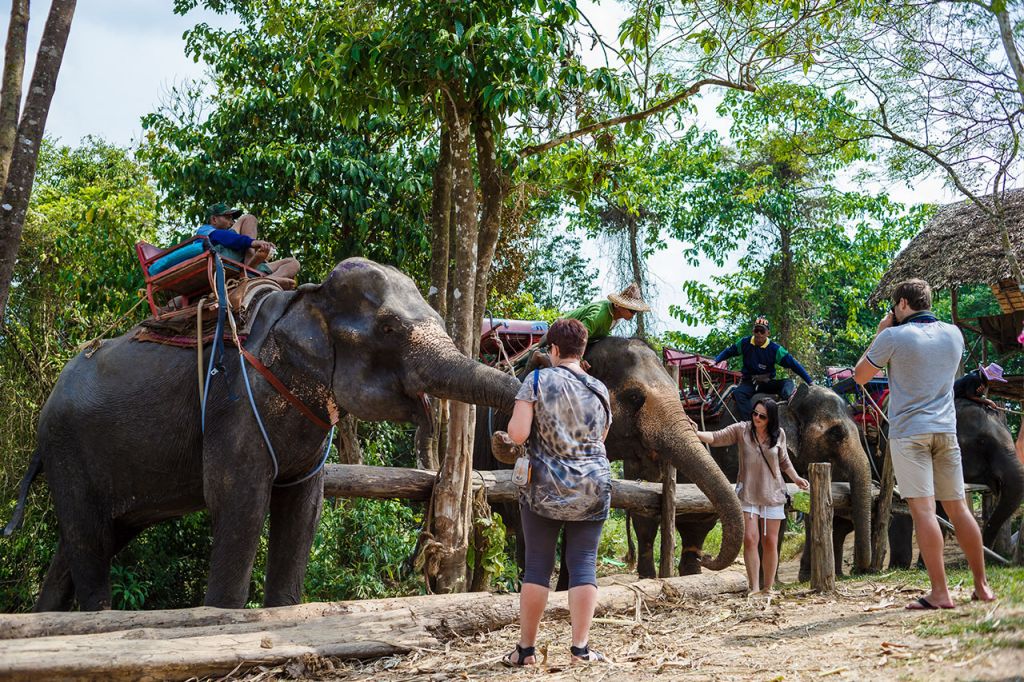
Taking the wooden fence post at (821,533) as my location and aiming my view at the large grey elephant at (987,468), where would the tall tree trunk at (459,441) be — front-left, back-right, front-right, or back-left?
back-left

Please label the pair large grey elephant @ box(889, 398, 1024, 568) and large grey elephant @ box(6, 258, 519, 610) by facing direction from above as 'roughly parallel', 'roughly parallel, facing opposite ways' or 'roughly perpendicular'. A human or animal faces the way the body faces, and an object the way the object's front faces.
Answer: roughly perpendicular

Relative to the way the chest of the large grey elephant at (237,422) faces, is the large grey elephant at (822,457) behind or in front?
in front

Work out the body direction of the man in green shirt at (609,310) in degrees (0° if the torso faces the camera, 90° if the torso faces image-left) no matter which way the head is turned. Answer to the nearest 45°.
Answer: approximately 270°

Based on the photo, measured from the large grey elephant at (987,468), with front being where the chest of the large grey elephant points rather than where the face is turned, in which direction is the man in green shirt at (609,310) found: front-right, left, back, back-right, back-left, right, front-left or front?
right

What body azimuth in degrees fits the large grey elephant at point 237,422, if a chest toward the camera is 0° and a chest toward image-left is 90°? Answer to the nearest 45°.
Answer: approximately 270°

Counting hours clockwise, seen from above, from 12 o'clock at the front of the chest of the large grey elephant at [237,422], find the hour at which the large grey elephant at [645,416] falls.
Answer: the large grey elephant at [645,416] is roughly at 11 o'clock from the large grey elephant at [237,422].

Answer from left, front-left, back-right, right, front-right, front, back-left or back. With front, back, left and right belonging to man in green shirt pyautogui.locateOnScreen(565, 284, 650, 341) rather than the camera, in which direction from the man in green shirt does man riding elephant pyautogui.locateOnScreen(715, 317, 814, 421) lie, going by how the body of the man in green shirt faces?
front-left

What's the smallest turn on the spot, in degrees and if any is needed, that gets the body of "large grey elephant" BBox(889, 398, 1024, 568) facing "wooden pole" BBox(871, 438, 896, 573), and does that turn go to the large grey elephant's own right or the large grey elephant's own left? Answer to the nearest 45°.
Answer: approximately 90° to the large grey elephant's own right

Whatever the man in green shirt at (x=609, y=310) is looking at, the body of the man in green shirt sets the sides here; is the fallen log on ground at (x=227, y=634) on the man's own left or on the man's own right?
on the man's own right
